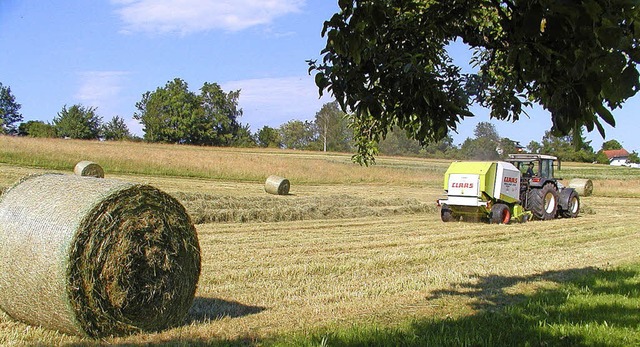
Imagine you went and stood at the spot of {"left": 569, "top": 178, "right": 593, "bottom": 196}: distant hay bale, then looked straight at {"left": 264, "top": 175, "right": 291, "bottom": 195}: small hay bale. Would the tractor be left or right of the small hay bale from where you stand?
left

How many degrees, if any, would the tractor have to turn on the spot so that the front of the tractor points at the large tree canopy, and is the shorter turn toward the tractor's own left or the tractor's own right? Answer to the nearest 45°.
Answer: approximately 135° to the tractor's own right

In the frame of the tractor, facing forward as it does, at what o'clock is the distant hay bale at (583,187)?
The distant hay bale is roughly at 11 o'clock from the tractor.

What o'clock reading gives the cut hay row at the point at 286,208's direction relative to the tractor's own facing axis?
The cut hay row is roughly at 7 o'clock from the tractor.

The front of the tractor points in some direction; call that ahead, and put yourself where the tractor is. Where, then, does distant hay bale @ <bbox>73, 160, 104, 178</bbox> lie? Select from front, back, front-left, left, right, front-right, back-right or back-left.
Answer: back-left

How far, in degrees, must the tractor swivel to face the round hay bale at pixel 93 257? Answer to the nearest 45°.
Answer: approximately 135° to its right

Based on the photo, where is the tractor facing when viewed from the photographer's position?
facing away from the viewer and to the right of the viewer
